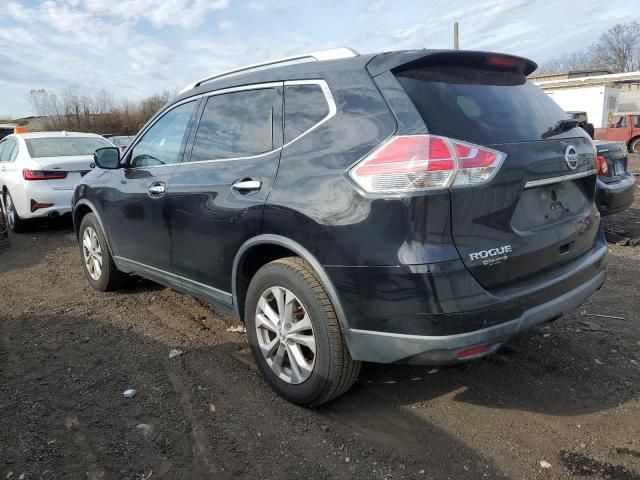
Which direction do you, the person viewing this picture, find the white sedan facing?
facing away from the viewer and to the left of the viewer

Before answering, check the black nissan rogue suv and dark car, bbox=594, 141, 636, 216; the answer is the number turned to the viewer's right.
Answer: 0

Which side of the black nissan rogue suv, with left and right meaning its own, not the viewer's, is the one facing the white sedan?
front

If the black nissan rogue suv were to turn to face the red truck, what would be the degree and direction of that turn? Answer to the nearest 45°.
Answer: approximately 90° to its right

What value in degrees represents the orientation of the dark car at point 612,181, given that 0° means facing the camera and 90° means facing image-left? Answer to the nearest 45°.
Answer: approximately 135°

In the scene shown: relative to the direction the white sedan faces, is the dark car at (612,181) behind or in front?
behind

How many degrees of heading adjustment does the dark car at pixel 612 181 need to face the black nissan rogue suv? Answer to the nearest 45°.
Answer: approximately 135° to its left

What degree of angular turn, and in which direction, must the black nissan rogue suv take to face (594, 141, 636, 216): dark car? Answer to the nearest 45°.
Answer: approximately 90° to its right

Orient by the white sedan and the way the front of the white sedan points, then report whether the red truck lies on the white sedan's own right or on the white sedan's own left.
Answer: on the white sedan's own right

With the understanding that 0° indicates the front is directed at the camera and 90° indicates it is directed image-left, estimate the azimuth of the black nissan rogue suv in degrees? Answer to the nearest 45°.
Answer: approximately 135°
